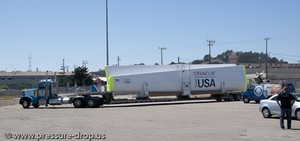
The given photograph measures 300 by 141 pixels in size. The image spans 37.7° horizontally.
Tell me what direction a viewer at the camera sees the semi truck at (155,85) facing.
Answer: facing to the left of the viewer
